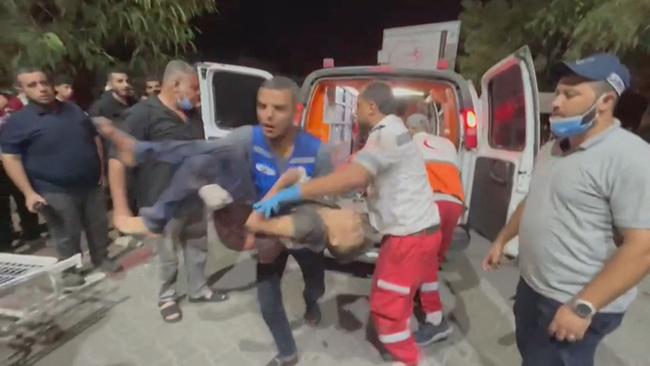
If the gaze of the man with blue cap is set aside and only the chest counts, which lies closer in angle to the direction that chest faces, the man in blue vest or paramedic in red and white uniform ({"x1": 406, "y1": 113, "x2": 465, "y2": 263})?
the man in blue vest

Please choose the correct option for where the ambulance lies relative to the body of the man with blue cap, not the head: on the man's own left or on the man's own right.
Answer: on the man's own right

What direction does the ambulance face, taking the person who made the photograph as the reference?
facing away from the viewer

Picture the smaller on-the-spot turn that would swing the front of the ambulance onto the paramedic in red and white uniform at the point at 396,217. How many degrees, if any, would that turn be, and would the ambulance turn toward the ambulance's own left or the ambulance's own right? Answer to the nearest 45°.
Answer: approximately 180°

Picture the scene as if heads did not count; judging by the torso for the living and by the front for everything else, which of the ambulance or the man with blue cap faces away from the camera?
the ambulance

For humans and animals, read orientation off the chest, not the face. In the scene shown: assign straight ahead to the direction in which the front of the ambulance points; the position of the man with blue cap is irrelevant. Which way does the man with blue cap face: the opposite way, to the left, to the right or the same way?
to the left

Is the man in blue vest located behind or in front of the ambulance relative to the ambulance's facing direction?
behind

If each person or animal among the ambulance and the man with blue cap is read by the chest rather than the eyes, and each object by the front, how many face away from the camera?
1

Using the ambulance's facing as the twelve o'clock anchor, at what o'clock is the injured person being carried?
The injured person being carried is roughly at 7 o'clock from the ambulance.

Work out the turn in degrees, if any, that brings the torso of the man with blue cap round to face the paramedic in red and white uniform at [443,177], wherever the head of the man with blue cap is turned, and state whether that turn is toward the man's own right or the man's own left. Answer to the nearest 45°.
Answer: approximately 90° to the man's own right

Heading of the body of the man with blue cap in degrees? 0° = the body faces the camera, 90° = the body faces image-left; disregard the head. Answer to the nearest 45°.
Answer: approximately 45°

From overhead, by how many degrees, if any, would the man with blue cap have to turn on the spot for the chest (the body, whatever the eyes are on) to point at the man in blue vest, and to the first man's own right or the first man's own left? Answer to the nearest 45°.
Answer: approximately 45° to the first man's own right
